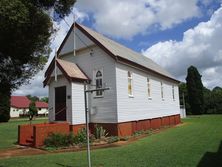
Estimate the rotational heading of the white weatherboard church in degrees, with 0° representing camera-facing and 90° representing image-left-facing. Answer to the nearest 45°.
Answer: approximately 45°

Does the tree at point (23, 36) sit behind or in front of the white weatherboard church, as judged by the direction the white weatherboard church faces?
in front
